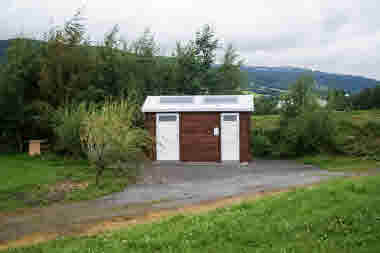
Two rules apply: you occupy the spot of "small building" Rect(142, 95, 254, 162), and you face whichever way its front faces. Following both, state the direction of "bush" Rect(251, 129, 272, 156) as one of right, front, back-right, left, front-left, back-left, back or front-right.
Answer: back-left

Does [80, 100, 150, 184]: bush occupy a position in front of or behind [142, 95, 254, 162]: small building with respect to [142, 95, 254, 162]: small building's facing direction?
in front

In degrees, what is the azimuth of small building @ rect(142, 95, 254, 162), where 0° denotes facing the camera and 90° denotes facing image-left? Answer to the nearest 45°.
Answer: approximately 0°

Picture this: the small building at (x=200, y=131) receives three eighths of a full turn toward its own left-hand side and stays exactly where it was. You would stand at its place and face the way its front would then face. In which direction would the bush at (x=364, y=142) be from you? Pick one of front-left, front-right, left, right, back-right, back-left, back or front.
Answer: front-right

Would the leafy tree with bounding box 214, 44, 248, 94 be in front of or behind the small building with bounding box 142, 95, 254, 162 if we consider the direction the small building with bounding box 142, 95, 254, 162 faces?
behind

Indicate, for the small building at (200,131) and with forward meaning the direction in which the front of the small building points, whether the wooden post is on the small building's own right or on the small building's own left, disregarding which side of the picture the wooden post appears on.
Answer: on the small building's own right

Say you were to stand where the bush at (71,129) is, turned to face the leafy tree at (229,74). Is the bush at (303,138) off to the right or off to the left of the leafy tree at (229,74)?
right

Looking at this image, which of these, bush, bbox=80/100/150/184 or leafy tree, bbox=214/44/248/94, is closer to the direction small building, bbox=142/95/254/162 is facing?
the bush

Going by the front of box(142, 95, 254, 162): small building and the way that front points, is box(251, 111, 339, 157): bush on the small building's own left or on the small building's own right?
on the small building's own left
